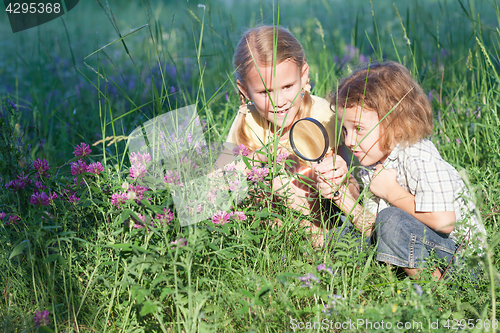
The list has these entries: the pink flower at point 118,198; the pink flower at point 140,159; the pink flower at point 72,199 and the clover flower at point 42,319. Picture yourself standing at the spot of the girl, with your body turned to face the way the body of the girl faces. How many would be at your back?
0

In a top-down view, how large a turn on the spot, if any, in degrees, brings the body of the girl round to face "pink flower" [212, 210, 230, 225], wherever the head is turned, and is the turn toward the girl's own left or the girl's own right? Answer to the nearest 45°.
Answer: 0° — they already face it

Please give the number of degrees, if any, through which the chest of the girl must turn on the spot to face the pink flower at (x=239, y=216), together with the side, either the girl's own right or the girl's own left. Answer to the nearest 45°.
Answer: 0° — they already face it

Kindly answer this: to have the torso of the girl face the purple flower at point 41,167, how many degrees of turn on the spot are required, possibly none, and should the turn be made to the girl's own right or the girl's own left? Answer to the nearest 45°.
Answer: approximately 45° to the girl's own right

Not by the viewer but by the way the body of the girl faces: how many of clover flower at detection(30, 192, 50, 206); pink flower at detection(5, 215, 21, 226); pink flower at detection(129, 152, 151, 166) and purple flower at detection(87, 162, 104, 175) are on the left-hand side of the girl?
0

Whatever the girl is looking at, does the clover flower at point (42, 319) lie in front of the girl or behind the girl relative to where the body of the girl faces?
in front

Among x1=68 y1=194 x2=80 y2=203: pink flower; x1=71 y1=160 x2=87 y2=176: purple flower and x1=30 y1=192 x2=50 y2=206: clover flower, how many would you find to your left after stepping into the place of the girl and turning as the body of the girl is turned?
0

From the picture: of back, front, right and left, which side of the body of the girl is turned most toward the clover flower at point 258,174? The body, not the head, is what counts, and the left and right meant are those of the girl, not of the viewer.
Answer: front

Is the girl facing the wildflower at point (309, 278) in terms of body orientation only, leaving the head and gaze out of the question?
yes

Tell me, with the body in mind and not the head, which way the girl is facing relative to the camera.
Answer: toward the camera

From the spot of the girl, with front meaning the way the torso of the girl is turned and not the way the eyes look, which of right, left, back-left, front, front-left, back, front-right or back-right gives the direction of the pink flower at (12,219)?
front-right

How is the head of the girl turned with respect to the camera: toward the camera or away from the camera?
toward the camera

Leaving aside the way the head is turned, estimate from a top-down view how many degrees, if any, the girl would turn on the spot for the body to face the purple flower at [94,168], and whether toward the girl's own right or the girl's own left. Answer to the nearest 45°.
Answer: approximately 45° to the girl's own right
